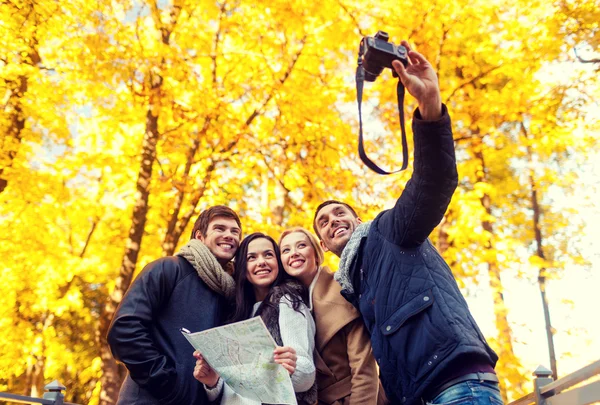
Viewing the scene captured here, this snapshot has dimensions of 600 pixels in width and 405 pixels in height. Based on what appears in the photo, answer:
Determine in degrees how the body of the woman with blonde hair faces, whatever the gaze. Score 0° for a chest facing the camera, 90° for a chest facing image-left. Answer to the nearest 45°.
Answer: approximately 45°

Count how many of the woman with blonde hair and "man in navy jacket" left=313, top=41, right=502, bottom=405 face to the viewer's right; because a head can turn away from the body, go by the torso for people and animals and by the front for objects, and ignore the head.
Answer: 0

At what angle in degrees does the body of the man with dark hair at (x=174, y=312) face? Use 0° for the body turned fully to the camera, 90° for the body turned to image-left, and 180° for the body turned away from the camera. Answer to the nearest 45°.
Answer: approximately 315°

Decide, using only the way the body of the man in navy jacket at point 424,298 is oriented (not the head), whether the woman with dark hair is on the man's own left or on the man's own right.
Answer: on the man's own right

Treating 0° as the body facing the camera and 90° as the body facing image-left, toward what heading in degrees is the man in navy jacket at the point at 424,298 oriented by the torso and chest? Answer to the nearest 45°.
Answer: approximately 45°

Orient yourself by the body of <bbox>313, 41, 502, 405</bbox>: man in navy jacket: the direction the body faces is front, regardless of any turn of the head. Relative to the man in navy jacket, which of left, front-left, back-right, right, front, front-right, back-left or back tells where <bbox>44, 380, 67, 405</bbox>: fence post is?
right

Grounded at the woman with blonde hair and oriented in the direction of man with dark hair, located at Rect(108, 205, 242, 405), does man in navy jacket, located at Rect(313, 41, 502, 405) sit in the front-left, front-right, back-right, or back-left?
back-left

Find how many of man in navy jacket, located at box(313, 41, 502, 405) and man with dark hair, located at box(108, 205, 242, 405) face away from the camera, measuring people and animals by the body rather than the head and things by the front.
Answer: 0

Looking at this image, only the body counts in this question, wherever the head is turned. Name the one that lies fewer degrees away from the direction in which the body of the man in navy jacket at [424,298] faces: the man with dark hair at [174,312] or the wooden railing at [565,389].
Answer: the man with dark hair

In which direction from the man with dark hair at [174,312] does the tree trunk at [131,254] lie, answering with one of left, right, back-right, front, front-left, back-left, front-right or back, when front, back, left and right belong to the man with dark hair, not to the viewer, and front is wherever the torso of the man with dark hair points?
back-left

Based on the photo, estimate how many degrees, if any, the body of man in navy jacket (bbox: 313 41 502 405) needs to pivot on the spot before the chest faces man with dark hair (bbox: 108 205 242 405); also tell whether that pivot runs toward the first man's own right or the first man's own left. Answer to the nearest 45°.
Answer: approximately 90° to the first man's own right
